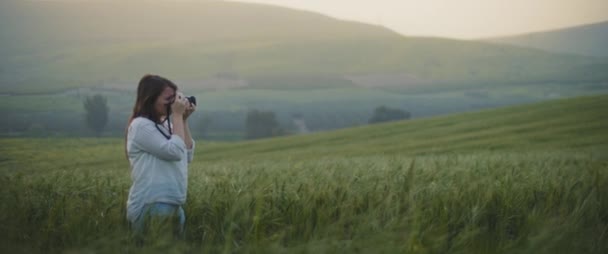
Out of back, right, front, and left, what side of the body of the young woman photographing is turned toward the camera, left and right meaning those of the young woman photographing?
right

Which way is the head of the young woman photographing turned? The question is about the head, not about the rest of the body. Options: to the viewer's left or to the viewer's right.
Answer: to the viewer's right
